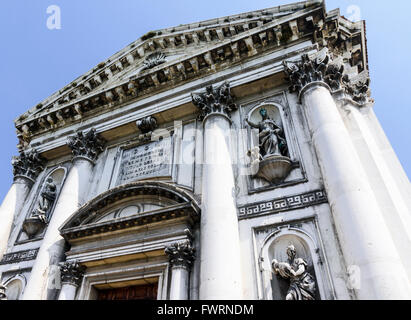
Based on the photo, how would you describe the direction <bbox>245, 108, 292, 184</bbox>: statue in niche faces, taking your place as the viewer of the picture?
facing the viewer and to the left of the viewer

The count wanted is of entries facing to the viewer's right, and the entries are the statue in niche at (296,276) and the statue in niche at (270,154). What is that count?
0

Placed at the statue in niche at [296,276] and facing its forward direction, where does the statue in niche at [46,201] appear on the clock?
the statue in niche at [46,201] is roughly at 2 o'clock from the statue in niche at [296,276].

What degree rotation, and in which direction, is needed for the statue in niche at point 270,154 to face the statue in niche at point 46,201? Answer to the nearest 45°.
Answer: approximately 45° to its right

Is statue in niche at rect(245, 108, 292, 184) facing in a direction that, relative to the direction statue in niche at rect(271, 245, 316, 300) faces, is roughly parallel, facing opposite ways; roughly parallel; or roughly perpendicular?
roughly parallel
